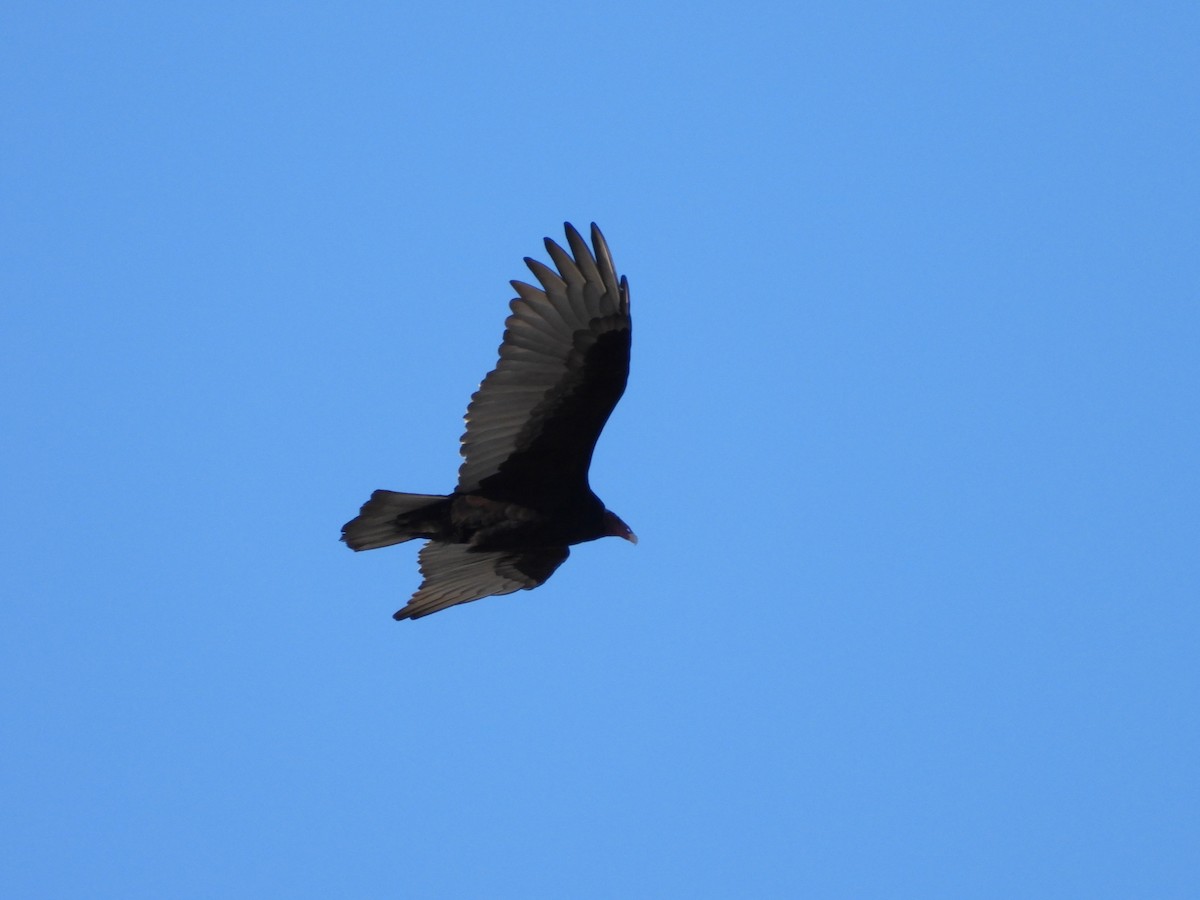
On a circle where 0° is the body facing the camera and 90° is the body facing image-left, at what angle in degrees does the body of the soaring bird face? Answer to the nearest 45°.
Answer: approximately 270°
